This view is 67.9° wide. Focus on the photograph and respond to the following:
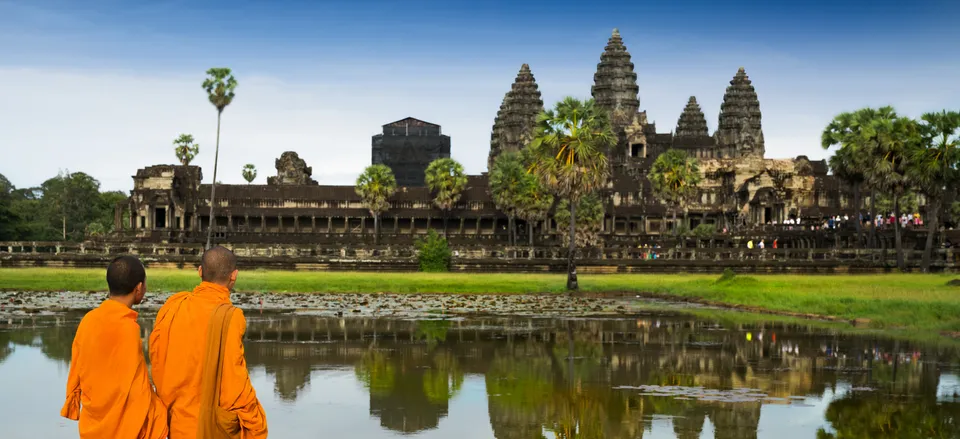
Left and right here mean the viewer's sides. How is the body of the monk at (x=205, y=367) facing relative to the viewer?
facing away from the viewer and to the right of the viewer

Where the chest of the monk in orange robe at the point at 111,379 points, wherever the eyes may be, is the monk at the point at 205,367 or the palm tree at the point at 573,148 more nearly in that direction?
the palm tree

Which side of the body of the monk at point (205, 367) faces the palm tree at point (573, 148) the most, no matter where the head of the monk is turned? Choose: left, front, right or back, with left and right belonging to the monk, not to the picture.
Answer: front

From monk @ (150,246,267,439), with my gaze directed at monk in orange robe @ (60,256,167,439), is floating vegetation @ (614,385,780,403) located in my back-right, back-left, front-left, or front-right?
back-right

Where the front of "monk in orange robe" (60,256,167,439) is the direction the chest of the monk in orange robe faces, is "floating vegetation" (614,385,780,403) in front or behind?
in front

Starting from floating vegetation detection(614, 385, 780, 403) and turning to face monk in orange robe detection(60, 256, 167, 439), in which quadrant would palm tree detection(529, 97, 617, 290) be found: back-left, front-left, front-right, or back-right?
back-right

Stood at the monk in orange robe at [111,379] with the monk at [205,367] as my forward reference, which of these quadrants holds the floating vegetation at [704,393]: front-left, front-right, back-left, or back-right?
front-left

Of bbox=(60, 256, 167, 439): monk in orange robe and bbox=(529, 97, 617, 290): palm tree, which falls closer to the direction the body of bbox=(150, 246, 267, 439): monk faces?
the palm tree

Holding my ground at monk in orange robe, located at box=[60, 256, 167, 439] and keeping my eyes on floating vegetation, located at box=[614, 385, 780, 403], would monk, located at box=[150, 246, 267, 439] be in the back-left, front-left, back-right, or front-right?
front-right

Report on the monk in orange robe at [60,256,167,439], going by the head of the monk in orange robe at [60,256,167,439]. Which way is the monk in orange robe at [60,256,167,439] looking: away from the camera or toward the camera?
away from the camera

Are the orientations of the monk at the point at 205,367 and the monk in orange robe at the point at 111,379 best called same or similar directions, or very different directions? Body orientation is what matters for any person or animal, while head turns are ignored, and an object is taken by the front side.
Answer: same or similar directions

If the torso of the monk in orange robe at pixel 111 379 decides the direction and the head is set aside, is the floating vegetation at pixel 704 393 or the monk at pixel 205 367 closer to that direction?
the floating vegetation

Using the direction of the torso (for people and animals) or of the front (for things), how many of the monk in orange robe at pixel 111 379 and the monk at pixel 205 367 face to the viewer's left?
0

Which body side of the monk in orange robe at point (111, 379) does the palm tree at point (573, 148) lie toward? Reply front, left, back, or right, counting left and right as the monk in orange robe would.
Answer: front

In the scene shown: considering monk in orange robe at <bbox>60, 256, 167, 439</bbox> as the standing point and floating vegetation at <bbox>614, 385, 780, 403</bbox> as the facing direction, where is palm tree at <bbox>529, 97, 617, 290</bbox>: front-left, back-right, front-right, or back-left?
front-left

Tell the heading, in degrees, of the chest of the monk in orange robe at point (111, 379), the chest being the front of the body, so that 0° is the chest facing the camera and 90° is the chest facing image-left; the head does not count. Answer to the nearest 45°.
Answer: approximately 225°

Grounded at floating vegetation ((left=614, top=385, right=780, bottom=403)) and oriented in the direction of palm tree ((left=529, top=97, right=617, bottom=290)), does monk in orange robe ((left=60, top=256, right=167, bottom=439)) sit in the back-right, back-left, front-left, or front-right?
back-left
